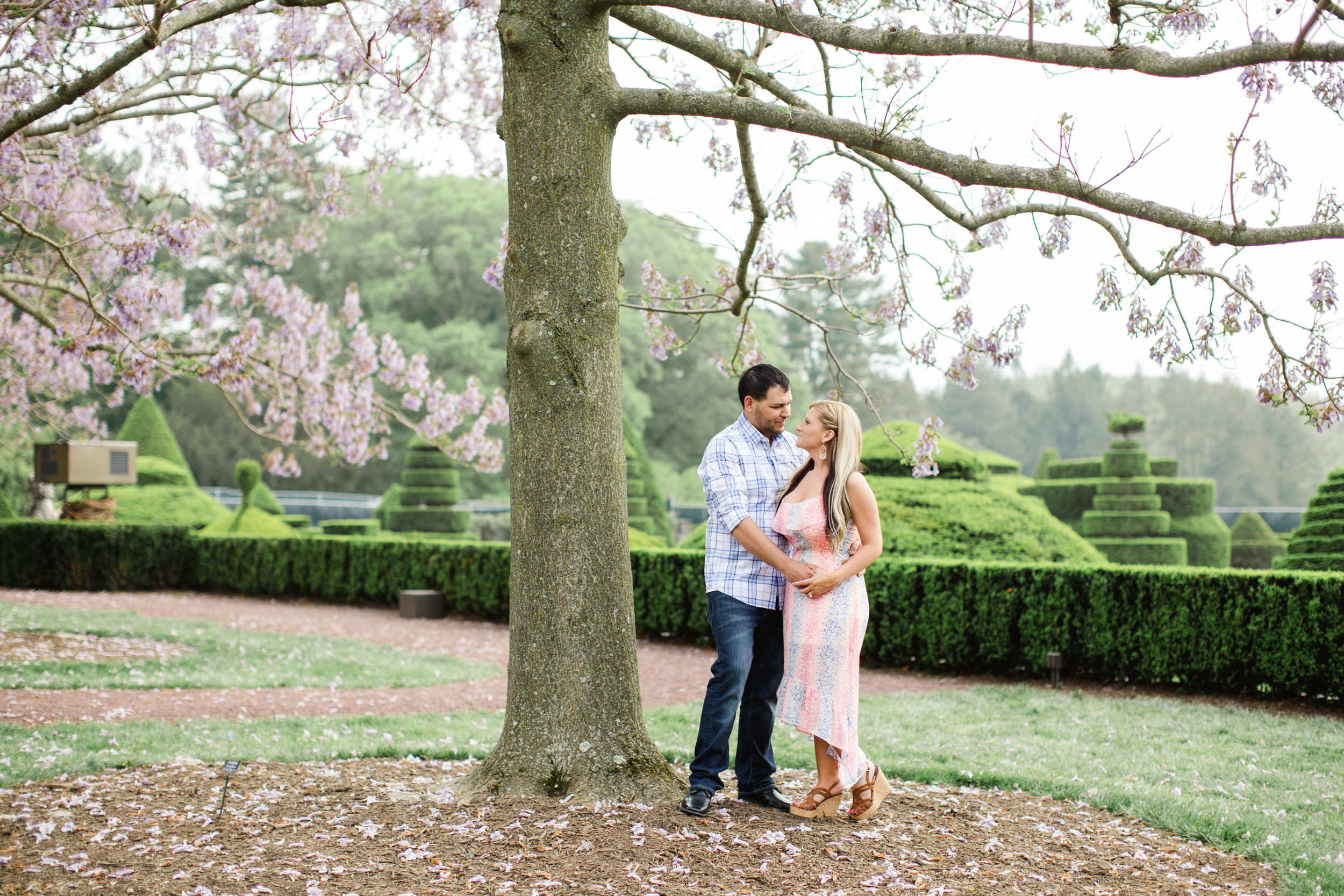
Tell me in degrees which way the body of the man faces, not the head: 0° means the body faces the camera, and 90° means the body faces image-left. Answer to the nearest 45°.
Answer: approximately 315°

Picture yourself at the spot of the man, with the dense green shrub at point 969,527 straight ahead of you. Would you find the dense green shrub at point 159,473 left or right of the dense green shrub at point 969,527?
left

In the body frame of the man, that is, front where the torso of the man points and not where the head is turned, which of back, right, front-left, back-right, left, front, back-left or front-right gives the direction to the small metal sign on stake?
back-right

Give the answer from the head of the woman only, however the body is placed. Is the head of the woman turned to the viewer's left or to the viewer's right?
to the viewer's left

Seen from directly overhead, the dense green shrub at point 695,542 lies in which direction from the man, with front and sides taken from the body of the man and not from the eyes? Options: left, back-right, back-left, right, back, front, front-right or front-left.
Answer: back-left

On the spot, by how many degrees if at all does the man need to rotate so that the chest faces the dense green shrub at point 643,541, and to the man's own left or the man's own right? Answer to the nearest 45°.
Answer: approximately 135° to the man's own left

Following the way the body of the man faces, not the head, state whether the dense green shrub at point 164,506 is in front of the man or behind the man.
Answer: behind
